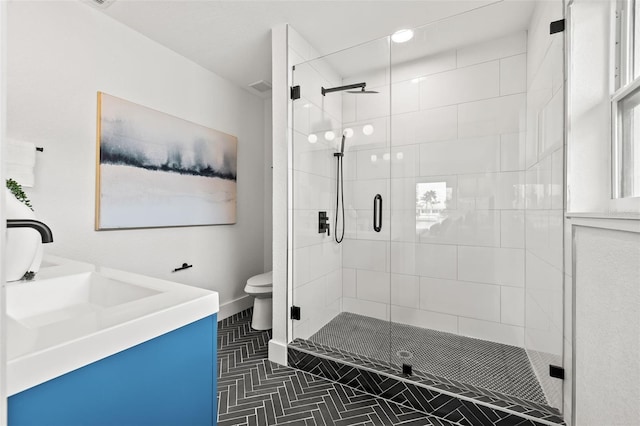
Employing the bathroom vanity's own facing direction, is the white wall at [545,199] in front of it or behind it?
in front

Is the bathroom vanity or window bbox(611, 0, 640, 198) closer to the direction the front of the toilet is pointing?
the bathroom vanity

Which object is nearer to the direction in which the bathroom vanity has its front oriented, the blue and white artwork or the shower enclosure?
the shower enclosure

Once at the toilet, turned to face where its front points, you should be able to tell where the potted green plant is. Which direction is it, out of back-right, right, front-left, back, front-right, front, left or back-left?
front

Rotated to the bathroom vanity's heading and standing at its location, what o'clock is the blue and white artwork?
The blue and white artwork is roughly at 8 o'clock from the bathroom vanity.

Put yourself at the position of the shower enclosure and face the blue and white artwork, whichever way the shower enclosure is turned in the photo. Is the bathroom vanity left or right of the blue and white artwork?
left

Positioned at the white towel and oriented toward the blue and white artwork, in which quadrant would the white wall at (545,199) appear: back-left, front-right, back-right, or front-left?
front-right

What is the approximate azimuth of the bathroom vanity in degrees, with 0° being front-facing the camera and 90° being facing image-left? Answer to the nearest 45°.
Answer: approximately 315°

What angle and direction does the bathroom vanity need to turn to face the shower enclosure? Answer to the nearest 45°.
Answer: approximately 45° to its left

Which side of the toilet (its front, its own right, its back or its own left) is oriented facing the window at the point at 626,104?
left

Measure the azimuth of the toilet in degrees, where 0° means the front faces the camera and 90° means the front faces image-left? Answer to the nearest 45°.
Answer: approximately 45°

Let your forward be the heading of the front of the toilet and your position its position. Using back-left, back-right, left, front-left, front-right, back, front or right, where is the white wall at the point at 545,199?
left

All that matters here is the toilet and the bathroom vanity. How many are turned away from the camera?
0
